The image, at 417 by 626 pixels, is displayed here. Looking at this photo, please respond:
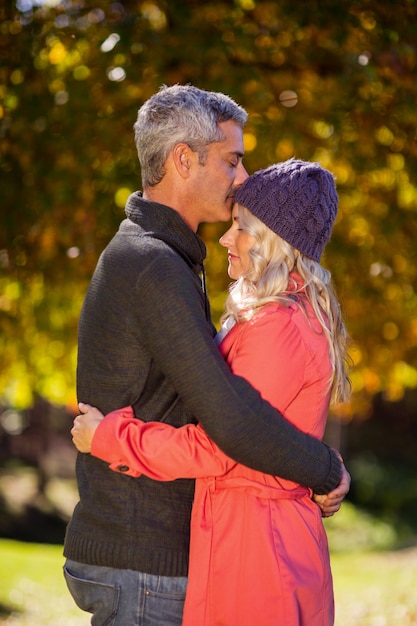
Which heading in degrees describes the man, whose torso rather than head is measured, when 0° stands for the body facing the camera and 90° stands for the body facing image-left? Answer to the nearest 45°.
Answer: approximately 270°

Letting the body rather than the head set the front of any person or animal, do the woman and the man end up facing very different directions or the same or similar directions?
very different directions

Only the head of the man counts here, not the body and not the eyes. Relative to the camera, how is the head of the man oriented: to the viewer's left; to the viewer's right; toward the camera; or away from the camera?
to the viewer's right

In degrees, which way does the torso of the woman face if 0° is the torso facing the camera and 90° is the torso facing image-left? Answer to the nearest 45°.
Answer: approximately 90°

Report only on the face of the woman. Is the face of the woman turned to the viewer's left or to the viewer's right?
to the viewer's left
